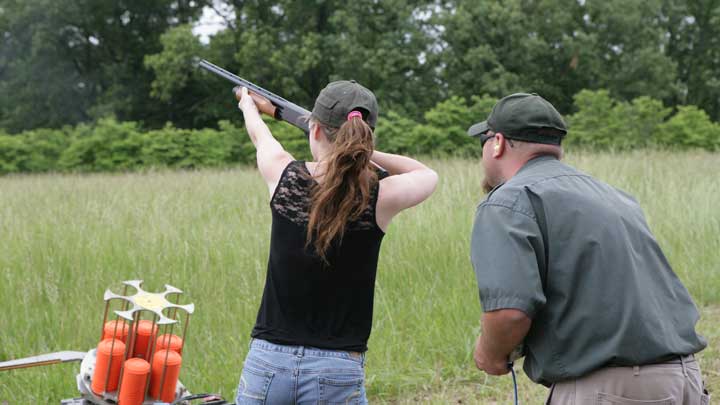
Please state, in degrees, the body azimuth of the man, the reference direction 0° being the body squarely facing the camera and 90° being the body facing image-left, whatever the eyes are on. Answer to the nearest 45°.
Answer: approximately 135°

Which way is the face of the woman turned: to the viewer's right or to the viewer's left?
to the viewer's left

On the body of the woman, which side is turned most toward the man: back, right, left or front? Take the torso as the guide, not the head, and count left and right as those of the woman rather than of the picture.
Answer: right

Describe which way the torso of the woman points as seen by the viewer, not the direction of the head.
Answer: away from the camera

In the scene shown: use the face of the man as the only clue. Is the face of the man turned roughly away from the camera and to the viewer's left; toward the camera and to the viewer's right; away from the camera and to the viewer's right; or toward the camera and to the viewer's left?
away from the camera and to the viewer's left

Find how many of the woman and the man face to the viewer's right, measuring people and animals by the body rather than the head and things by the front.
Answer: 0

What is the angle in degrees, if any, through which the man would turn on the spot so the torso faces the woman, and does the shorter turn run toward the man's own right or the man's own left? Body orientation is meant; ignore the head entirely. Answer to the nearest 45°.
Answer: approximately 45° to the man's own left
